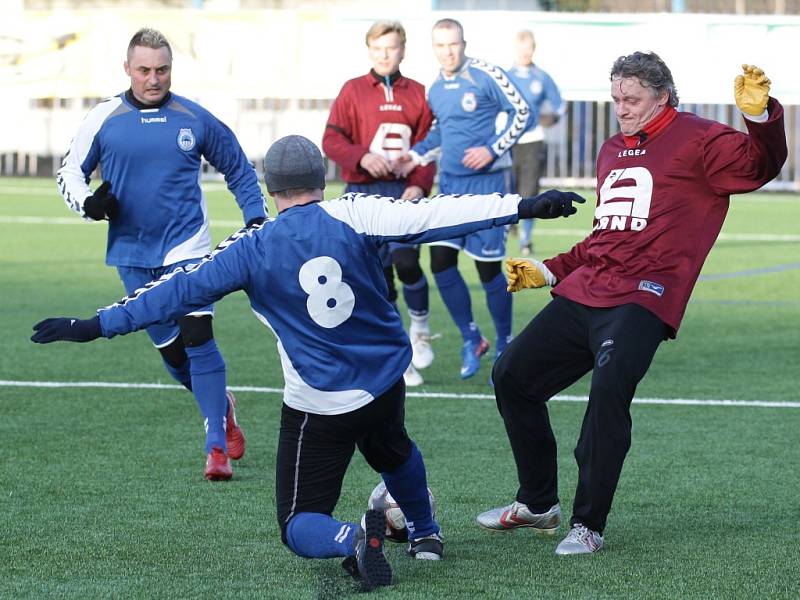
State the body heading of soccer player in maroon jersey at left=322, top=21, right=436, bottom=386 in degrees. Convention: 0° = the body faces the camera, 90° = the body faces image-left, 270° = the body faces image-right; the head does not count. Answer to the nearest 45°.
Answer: approximately 0°

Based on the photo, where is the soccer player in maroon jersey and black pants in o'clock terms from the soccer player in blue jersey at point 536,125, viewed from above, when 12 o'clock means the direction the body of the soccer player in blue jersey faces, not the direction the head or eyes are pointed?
The soccer player in maroon jersey and black pants is roughly at 12 o'clock from the soccer player in blue jersey.

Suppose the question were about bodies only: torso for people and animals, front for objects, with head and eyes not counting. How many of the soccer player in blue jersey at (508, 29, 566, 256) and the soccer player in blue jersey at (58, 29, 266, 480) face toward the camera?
2

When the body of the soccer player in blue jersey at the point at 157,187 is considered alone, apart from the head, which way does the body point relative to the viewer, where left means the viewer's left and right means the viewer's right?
facing the viewer

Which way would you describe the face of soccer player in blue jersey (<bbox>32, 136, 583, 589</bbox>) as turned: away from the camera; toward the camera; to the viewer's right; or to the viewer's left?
away from the camera

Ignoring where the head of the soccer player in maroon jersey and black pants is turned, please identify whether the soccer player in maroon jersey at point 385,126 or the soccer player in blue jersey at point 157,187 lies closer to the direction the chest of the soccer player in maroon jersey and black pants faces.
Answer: the soccer player in blue jersey

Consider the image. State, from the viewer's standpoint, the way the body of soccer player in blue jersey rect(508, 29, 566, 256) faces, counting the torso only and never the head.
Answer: toward the camera

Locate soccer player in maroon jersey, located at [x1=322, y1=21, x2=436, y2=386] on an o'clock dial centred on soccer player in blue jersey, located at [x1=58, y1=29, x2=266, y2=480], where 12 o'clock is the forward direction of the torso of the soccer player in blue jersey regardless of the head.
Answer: The soccer player in maroon jersey is roughly at 7 o'clock from the soccer player in blue jersey.

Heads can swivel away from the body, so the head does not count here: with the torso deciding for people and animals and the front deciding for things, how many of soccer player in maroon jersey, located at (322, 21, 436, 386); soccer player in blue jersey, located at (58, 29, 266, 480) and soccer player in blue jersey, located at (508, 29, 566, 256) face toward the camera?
3

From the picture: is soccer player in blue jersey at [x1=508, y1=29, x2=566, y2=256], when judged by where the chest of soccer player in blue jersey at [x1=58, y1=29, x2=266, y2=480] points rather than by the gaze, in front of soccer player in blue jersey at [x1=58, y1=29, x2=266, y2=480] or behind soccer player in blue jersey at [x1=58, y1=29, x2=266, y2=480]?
behind

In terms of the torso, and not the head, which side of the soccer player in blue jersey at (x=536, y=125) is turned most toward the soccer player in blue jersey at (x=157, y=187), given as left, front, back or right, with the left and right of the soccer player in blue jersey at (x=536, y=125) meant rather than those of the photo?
front

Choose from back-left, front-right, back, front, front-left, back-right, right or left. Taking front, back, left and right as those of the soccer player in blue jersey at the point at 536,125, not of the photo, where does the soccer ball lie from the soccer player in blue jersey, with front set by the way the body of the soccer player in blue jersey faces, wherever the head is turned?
front

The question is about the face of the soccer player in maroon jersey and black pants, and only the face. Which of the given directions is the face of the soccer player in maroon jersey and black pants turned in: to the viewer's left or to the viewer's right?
to the viewer's left

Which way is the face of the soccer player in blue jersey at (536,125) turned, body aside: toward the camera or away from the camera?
toward the camera
